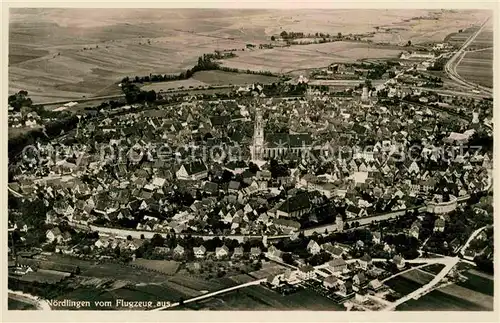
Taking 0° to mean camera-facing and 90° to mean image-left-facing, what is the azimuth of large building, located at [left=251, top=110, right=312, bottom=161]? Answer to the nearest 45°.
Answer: approximately 90°

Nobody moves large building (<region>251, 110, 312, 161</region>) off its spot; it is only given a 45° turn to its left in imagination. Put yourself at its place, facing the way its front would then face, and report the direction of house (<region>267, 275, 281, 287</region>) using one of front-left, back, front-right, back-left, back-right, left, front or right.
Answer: front-left

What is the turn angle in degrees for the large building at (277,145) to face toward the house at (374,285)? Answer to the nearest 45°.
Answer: approximately 135° to its left

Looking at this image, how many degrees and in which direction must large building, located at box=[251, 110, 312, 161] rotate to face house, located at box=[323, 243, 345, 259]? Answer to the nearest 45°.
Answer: approximately 135° to its left

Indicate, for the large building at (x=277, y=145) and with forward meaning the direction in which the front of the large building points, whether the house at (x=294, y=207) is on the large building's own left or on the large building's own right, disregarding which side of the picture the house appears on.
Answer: on the large building's own left

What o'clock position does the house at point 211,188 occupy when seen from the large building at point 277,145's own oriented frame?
The house is roughly at 11 o'clock from the large building.
